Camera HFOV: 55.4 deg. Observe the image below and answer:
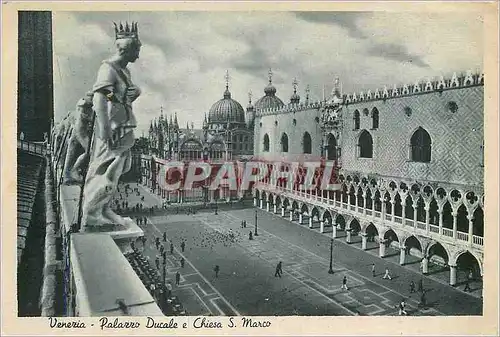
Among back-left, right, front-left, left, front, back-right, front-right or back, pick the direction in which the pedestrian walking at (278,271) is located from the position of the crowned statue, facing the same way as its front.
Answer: front-left

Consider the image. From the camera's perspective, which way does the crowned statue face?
to the viewer's right

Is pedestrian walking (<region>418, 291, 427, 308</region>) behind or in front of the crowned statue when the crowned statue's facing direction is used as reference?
in front
